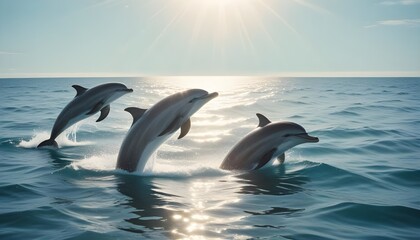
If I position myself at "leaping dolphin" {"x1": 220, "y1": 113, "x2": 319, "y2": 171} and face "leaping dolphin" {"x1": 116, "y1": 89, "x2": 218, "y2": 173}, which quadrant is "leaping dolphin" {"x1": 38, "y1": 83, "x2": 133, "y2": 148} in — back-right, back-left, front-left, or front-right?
front-right

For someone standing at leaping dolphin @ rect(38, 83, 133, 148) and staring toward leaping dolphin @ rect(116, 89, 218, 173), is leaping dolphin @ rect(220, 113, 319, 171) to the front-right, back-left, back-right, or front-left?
front-left

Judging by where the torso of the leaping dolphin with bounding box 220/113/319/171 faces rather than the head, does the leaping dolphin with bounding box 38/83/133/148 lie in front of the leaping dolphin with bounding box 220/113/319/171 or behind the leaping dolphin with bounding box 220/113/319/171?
behind

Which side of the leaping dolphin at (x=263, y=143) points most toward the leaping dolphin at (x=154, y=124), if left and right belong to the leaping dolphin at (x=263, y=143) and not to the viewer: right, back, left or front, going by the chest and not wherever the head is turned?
back

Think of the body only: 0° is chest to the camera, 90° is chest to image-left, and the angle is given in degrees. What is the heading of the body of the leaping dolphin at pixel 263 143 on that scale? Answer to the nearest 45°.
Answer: approximately 270°

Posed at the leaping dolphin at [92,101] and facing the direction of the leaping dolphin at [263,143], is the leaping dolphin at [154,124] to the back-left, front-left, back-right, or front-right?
front-right
